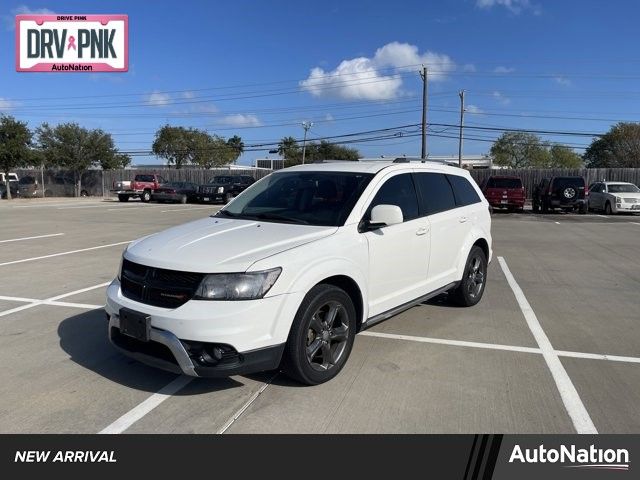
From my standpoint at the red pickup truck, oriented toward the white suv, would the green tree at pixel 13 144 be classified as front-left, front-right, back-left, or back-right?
back-right

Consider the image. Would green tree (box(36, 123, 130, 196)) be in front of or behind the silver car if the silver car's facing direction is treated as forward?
behind

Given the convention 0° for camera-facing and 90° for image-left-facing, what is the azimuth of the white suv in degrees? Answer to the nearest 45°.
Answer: approximately 45°

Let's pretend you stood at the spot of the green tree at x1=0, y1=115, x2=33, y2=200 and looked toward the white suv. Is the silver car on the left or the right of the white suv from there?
left
